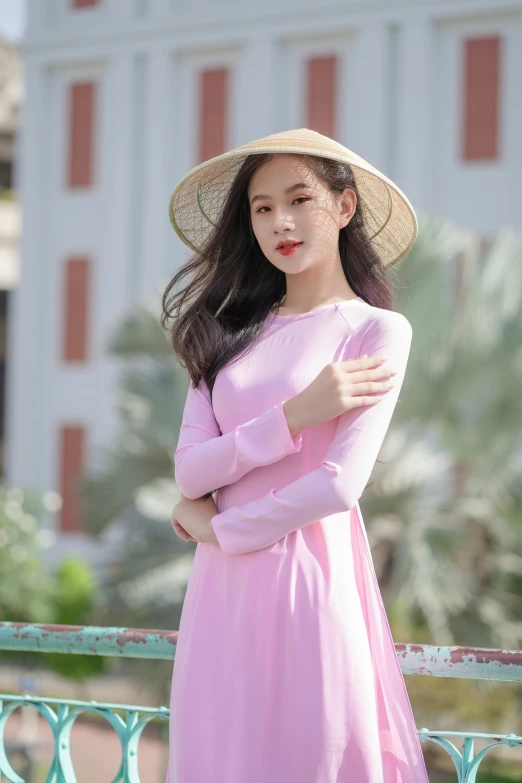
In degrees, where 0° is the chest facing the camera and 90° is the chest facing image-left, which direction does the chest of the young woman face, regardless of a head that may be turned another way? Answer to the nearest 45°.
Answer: approximately 45°

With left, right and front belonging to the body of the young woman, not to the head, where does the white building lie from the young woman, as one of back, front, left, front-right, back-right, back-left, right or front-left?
back-right
